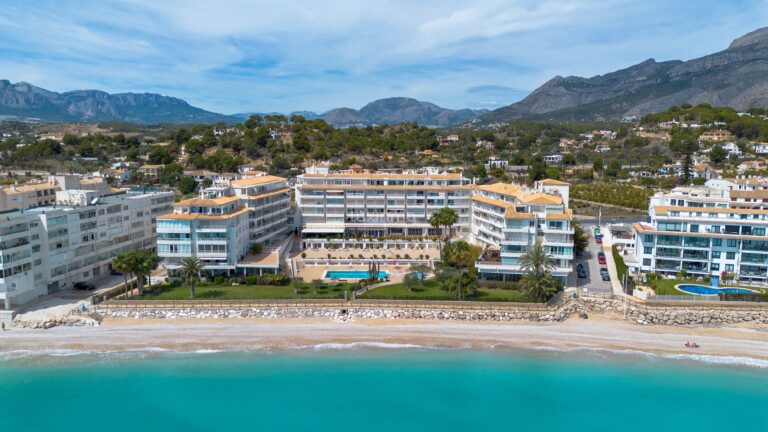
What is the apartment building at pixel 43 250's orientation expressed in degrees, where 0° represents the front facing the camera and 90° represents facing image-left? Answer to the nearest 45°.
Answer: approximately 315°

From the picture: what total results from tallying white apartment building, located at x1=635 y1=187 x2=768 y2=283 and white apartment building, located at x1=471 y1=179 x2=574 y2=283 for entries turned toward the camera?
2

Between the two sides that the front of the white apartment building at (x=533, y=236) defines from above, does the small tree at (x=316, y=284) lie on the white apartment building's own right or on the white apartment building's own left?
on the white apartment building's own right

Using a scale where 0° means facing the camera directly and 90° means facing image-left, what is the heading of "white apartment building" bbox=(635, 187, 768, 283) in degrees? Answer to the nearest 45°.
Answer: approximately 0°

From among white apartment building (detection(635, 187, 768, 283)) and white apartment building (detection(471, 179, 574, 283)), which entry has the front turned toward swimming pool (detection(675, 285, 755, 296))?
white apartment building (detection(635, 187, 768, 283))

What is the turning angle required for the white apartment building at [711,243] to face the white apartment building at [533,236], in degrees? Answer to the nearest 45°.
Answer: approximately 45° to its right

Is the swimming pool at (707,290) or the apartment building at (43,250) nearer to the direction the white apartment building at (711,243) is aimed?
the swimming pool

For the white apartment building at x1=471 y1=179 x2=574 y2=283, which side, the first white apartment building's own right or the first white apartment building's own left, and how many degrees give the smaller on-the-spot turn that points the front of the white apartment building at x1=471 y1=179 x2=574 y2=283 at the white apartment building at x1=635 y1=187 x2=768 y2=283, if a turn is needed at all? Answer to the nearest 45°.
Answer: approximately 90° to the first white apartment building's own left

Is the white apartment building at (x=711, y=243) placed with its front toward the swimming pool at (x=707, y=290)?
yes

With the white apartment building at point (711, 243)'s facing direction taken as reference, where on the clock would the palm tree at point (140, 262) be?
The palm tree is roughly at 2 o'clock from the white apartment building.
